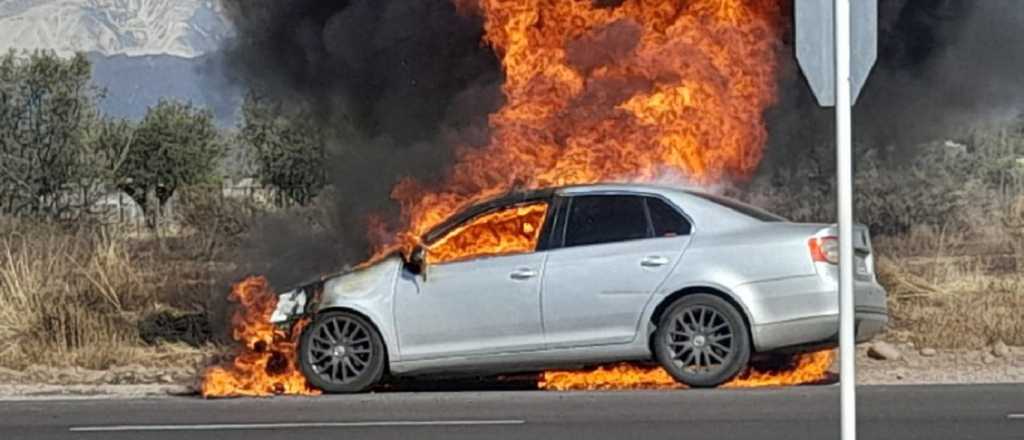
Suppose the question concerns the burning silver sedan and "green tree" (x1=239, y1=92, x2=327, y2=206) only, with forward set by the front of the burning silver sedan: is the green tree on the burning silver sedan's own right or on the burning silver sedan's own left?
on the burning silver sedan's own right

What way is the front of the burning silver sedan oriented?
to the viewer's left

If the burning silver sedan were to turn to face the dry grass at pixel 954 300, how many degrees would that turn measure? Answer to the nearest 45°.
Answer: approximately 135° to its right

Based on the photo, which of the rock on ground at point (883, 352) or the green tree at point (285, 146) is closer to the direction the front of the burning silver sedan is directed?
the green tree

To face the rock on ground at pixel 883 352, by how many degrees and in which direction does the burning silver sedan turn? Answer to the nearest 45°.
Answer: approximately 135° to its right

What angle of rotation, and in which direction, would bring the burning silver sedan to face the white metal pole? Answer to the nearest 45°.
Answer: approximately 90° to its left

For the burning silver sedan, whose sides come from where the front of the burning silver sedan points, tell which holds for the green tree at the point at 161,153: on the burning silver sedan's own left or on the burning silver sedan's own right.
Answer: on the burning silver sedan's own right
